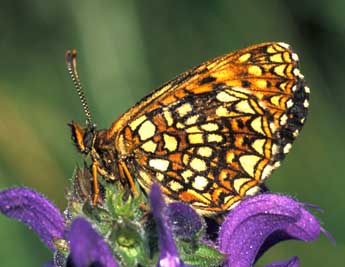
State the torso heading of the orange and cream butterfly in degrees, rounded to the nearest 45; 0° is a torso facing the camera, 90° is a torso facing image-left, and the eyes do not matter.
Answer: approximately 90°
